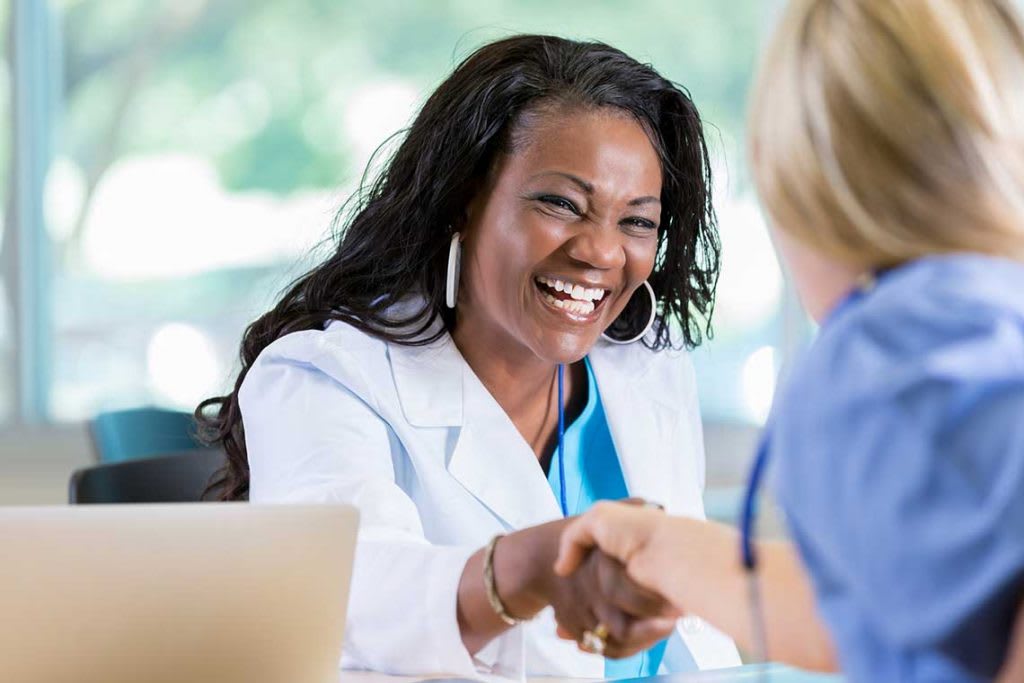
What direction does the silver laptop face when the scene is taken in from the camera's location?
facing away from the viewer

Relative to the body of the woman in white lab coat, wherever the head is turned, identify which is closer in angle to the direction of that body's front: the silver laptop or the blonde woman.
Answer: the blonde woman

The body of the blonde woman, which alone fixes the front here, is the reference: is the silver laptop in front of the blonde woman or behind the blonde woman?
in front

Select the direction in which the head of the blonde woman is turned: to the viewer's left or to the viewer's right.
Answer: to the viewer's left

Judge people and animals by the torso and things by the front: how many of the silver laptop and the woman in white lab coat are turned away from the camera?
1

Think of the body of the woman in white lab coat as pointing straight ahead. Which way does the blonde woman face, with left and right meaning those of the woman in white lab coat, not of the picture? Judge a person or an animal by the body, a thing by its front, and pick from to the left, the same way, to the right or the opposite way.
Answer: the opposite way

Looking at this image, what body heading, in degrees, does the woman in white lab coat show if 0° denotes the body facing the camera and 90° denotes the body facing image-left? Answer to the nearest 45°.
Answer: approximately 315°

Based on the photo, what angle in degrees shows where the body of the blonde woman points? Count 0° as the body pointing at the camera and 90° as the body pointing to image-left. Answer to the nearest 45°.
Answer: approximately 135°

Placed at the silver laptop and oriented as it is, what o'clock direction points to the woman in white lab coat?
The woman in white lab coat is roughly at 1 o'clock from the silver laptop.

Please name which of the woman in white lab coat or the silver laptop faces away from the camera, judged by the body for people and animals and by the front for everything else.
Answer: the silver laptop
